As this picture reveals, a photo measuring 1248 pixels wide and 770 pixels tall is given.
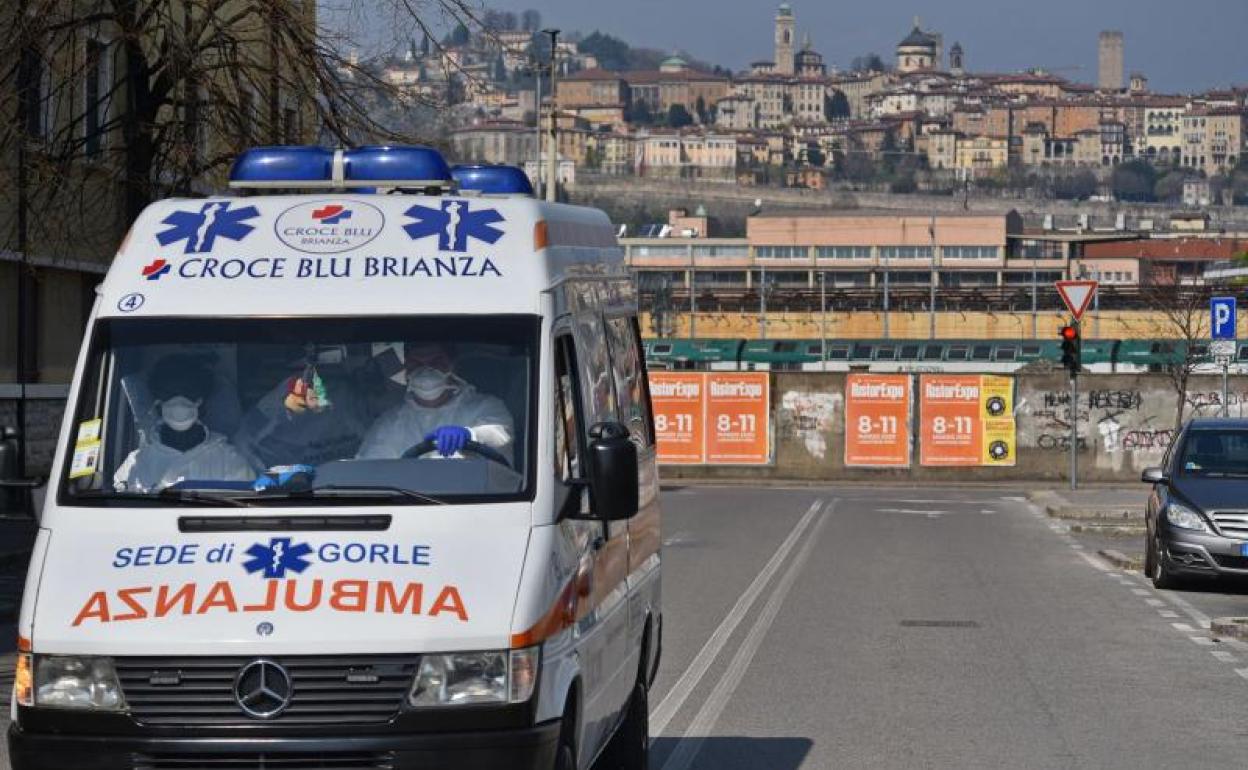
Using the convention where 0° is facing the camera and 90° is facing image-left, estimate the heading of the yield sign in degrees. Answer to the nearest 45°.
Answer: approximately 0°

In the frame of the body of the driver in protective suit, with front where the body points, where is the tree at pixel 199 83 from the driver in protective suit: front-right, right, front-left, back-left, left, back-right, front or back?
back

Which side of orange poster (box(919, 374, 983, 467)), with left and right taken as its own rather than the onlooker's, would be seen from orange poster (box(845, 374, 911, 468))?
right

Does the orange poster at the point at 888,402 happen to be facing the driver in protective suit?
yes
